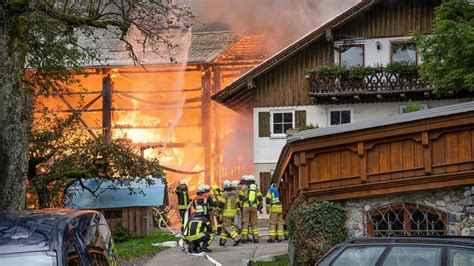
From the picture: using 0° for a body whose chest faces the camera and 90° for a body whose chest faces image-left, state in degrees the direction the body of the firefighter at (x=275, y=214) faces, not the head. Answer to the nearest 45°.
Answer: approximately 135°

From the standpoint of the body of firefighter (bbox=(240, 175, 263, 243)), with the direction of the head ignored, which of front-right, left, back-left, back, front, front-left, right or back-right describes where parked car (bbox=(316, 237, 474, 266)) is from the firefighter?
back

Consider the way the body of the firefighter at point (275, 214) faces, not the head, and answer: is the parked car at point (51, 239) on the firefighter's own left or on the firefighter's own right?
on the firefighter's own left
